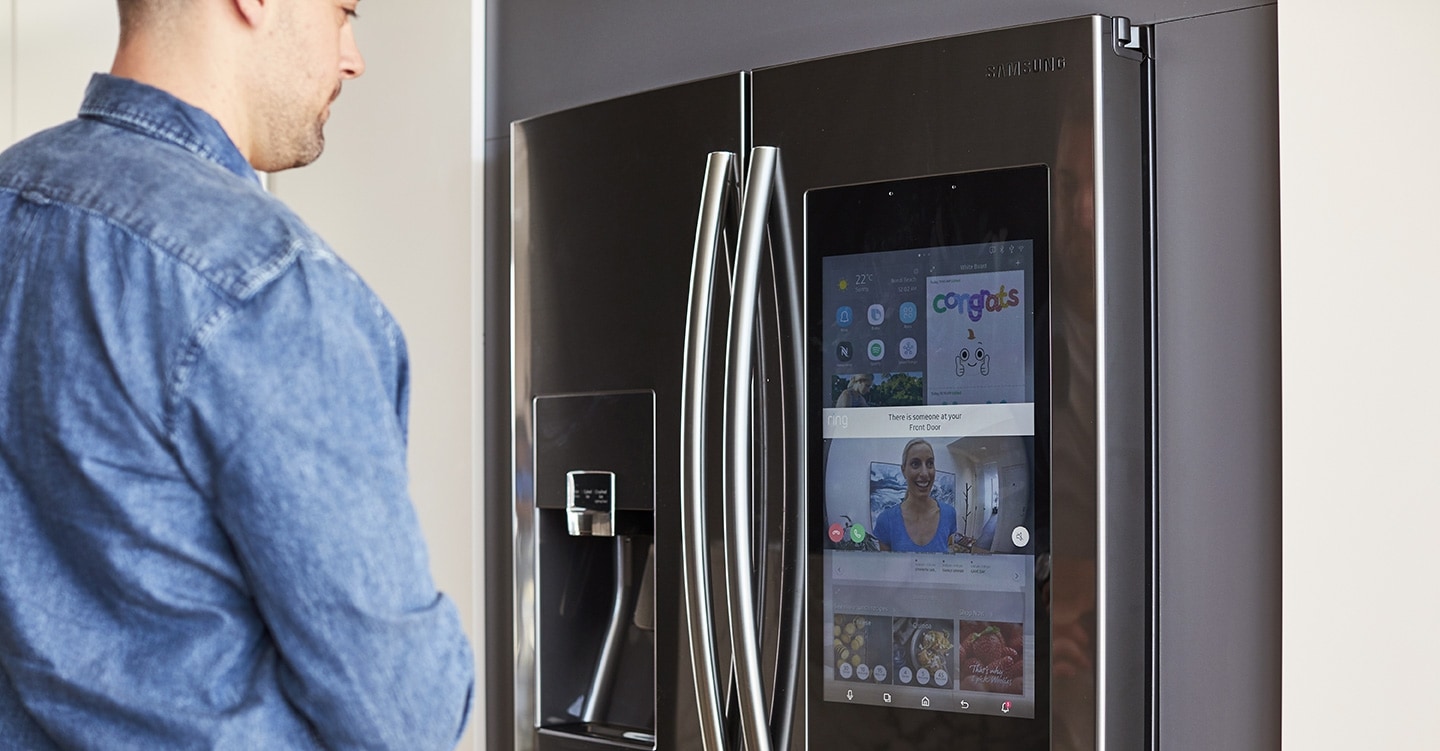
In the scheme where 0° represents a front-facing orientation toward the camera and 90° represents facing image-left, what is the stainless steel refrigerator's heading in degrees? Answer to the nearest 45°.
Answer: approximately 45°

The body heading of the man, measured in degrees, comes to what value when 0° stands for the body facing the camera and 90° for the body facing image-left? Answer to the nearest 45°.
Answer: approximately 225°

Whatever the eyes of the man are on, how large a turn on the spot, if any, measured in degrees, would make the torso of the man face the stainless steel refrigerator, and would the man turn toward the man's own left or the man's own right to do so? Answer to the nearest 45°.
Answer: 0° — they already face it

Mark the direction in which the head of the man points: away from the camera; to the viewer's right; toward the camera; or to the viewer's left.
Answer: to the viewer's right
